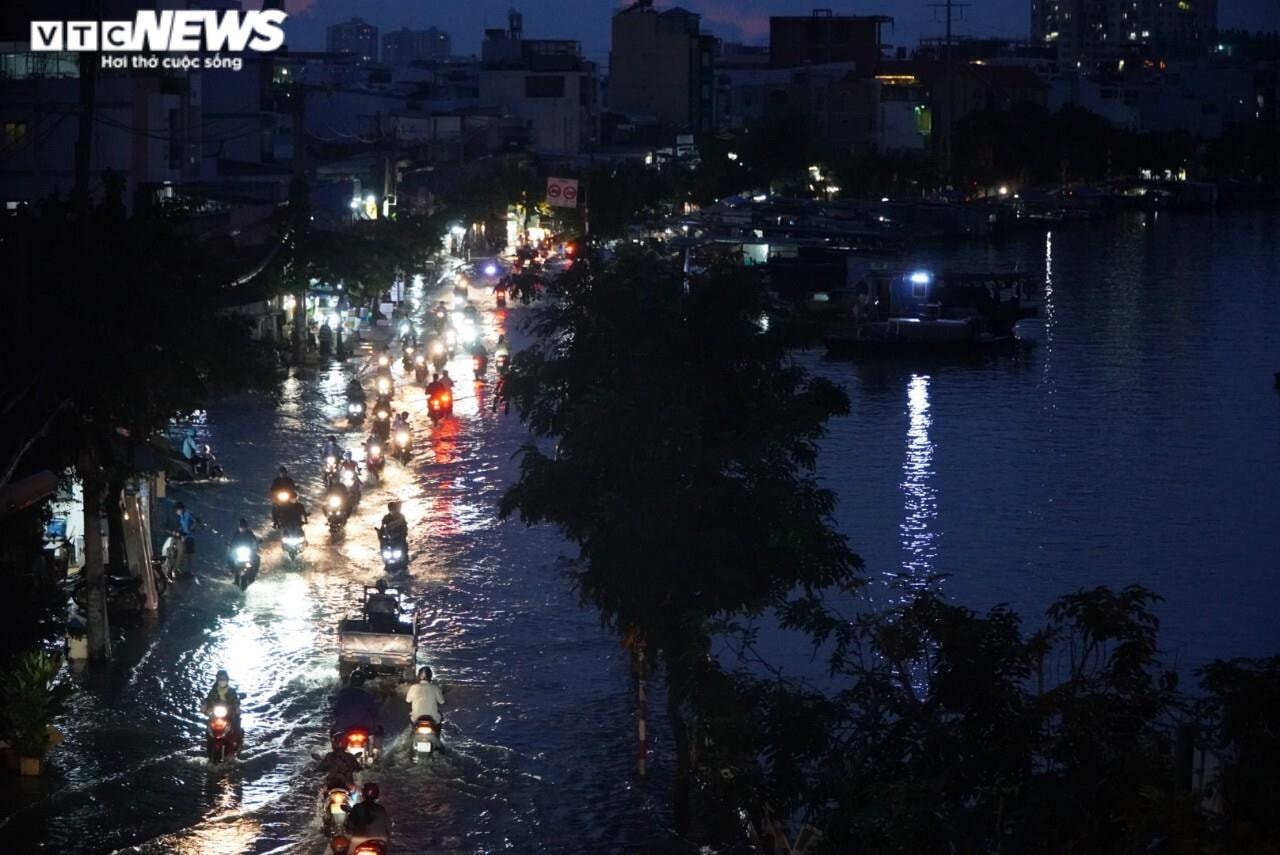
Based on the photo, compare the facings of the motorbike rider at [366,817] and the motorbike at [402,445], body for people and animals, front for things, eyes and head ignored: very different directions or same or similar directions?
very different directions

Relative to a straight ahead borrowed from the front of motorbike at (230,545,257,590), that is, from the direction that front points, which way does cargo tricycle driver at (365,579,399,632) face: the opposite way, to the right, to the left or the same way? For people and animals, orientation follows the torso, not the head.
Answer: the opposite way

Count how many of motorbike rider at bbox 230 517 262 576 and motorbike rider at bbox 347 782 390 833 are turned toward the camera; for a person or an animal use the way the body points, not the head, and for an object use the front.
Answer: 1

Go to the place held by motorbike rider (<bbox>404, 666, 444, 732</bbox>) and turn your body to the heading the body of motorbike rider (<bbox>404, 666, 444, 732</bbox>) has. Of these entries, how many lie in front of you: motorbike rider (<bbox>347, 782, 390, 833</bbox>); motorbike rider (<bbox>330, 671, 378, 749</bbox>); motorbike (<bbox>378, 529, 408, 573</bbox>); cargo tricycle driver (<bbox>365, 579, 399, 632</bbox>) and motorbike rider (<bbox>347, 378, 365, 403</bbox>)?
3

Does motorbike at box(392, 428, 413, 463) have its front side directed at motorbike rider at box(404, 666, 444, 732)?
yes

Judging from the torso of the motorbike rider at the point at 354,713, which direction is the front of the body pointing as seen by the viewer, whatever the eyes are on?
away from the camera

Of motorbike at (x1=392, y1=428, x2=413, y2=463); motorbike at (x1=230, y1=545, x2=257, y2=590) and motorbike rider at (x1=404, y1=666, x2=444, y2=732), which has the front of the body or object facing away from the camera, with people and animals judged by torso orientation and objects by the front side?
the motorbike rider

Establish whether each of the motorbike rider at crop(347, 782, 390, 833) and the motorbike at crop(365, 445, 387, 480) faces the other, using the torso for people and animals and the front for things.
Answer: yes

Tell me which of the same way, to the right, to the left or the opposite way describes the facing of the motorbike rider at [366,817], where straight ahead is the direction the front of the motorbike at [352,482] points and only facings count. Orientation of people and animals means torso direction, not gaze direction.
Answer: the opposite way

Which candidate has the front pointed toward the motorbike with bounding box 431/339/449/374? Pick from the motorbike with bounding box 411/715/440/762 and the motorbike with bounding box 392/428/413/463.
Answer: the motorbike with bounding box 411/715/440/762

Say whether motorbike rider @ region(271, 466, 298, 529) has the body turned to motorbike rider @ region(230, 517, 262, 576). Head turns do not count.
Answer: yes

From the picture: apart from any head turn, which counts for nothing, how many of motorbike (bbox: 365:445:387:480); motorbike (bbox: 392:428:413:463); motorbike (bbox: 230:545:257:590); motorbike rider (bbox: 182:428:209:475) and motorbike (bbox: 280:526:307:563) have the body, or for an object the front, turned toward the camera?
4

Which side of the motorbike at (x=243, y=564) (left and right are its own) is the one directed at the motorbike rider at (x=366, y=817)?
front

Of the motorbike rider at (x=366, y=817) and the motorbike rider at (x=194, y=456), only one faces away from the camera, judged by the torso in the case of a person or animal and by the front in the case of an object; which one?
the motorbike rider at (x=366, y=817)

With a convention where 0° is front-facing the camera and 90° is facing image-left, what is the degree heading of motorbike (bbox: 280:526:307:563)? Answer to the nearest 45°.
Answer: approximately 0°

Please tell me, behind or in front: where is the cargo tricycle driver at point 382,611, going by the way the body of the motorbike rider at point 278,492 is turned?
in front
